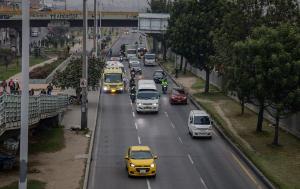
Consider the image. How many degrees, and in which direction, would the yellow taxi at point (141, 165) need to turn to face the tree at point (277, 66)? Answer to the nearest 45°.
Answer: approximately 135° to its left

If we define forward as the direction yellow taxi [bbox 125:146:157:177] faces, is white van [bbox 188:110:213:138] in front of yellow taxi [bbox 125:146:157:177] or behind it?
behind

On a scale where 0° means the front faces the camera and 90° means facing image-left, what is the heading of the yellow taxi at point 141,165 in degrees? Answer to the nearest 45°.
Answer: approximately 0°

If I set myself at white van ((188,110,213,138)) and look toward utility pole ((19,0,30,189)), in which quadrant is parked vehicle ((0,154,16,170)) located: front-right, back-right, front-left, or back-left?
front-right

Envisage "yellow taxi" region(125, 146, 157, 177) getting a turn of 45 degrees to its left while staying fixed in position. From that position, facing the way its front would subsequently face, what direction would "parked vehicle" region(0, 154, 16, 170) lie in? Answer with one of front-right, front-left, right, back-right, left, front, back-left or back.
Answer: back-right

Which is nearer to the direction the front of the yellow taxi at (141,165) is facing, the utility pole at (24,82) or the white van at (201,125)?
the utility pole
